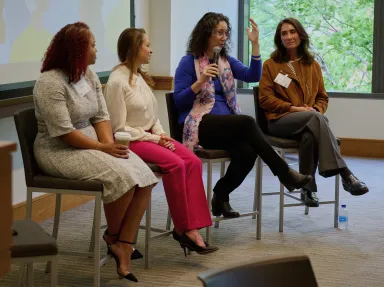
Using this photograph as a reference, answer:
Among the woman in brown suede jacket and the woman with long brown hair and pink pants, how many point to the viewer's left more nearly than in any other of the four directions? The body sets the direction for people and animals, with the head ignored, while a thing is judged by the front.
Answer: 0

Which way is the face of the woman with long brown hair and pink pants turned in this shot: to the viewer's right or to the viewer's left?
to the viewer's right

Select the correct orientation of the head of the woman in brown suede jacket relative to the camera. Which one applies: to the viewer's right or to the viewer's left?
to the viewer's left

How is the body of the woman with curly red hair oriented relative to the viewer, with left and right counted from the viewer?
facing the viewer and to the right of the viewer

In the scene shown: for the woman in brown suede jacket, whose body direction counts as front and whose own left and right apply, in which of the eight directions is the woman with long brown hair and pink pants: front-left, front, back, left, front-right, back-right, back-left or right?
right

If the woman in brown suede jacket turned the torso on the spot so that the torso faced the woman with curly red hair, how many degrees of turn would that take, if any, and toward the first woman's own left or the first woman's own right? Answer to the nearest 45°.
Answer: approximately 90° to the first woman's own right

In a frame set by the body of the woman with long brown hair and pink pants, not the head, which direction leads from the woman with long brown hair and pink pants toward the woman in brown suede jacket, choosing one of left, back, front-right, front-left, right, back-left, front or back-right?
left

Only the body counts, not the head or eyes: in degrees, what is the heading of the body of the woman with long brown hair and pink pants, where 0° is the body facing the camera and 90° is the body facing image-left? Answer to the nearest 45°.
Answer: approximately 315°

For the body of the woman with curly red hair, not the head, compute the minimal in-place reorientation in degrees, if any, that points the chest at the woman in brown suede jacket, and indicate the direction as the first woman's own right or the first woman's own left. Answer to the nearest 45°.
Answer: approximately 90° to the first woman's own left
